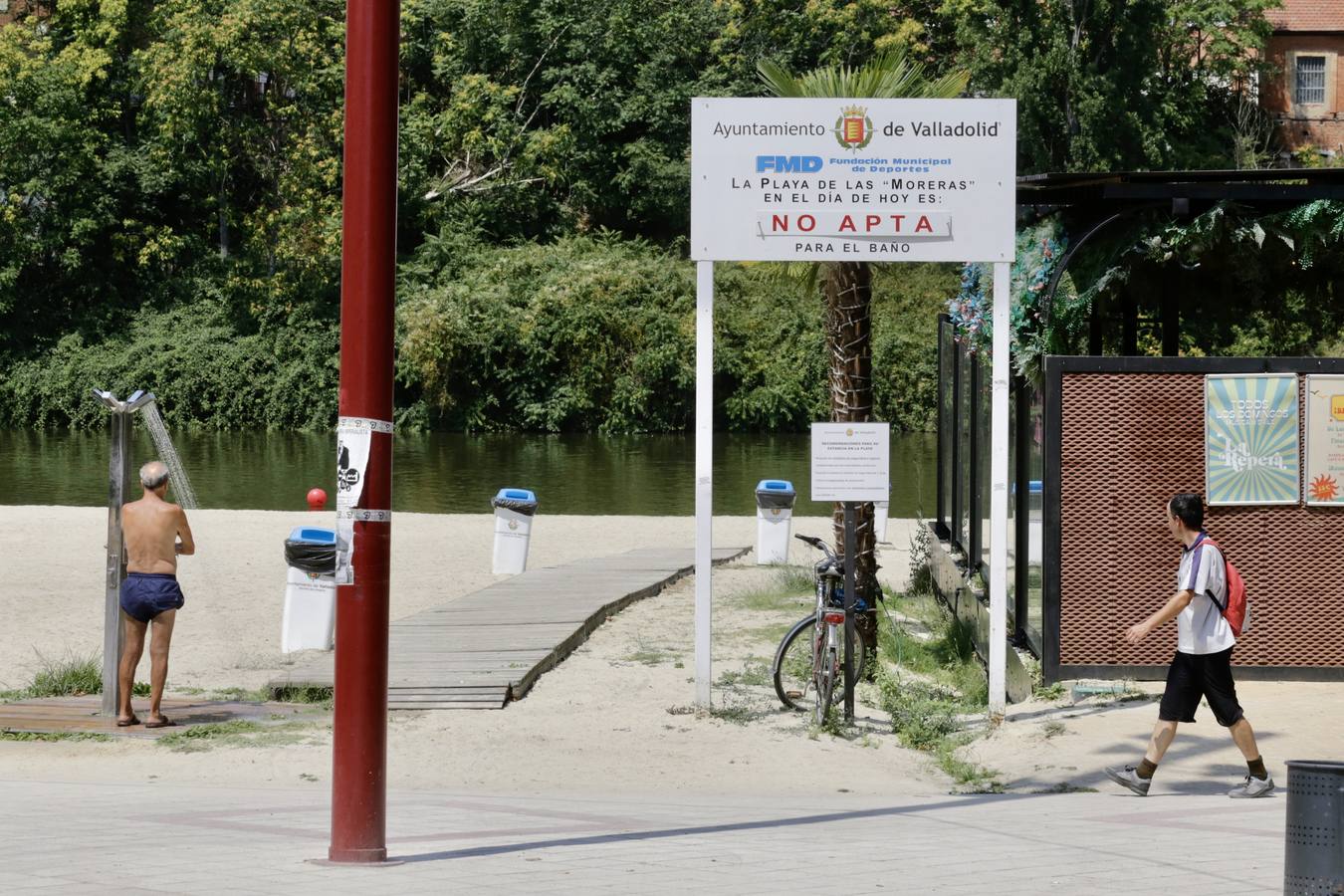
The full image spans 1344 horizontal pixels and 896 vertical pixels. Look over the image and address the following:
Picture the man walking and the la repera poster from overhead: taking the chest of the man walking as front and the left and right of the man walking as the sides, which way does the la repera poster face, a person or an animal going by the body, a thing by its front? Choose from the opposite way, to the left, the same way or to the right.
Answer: to the left

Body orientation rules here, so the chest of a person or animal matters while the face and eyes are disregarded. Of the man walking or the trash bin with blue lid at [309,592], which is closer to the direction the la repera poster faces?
the man walking

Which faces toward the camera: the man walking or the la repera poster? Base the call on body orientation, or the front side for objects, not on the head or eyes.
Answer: the la repera poster

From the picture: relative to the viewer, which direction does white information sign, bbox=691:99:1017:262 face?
toward the camera

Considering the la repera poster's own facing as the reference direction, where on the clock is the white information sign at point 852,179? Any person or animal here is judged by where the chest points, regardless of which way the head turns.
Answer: The white information sign is roughly at 2 o'clock from the la repera poster.

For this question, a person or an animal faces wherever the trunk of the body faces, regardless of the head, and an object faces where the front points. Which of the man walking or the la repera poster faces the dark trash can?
the la repera poster

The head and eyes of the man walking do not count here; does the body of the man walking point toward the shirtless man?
yes

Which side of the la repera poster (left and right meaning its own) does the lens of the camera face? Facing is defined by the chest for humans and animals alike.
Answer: front

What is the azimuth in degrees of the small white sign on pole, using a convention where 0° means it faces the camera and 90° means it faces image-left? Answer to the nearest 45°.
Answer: approximately 0°

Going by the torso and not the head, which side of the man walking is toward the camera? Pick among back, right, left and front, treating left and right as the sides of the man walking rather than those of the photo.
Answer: left

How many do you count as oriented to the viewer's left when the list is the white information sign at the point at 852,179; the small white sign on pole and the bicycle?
0
